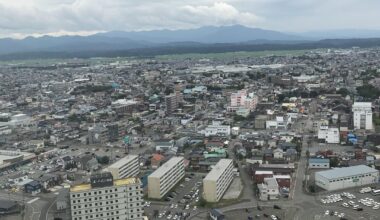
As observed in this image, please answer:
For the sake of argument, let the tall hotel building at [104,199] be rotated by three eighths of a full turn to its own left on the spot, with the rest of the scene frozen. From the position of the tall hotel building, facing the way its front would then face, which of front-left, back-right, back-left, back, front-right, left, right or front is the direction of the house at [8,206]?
left

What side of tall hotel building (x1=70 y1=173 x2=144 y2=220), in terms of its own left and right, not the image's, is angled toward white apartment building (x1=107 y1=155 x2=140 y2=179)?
back

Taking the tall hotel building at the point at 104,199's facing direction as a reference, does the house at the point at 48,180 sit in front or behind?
behind

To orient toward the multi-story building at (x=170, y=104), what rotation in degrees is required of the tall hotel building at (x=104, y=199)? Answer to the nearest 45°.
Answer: approximately 180°

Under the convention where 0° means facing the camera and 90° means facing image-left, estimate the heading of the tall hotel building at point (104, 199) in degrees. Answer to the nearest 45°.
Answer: approximately 0°

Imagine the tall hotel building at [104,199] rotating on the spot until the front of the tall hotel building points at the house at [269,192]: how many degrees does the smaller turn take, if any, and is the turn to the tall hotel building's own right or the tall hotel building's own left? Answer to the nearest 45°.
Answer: approximately 90° to the tall hotel building's own left

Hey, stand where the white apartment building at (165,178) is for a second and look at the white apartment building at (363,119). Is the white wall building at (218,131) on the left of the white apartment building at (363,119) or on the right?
left

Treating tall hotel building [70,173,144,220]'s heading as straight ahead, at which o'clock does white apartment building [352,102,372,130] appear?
The white apartment building is roughly at 8 o'clock from the tall hotel building.

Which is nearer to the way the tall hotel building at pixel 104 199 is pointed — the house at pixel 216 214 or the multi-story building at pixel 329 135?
the house

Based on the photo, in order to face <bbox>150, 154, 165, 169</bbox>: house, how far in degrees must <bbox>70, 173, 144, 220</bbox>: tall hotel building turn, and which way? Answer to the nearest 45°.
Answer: approximately 180°

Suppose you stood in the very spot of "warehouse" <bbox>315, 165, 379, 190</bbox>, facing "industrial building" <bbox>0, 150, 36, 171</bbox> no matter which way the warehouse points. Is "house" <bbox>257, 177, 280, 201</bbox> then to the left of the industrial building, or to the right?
left
